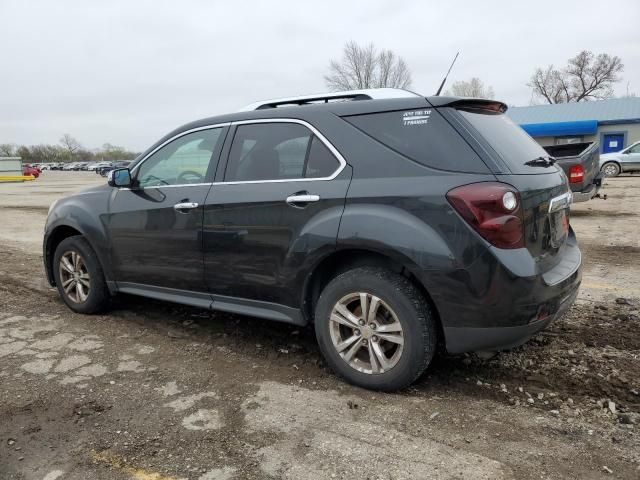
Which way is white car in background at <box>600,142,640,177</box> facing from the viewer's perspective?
to the viewer's left

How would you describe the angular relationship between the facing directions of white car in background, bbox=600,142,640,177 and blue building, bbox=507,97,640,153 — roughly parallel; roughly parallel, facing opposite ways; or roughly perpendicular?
roughly perpendicular

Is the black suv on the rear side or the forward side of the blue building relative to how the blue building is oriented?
on the forward side

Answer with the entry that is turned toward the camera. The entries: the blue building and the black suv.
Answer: the blue building

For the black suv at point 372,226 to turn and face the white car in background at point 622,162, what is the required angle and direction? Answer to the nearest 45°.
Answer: approximately 90° to its right

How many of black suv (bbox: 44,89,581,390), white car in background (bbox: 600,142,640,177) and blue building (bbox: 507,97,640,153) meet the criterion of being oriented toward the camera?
1

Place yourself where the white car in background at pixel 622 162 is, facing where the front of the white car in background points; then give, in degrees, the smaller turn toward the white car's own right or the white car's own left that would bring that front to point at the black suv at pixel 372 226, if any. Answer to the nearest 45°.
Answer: approximately 90° to the white car's own left

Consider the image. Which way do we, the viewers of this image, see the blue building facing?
facing the viewer

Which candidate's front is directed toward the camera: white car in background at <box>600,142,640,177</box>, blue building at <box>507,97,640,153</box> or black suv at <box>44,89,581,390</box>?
the blue building

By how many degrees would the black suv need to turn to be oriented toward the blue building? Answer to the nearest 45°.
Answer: approximately 90° to its right

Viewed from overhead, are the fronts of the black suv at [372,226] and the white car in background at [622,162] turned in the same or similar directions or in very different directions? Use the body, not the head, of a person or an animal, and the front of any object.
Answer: same or similar directions

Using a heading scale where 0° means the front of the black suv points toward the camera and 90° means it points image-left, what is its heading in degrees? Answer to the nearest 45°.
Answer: approximately 135°

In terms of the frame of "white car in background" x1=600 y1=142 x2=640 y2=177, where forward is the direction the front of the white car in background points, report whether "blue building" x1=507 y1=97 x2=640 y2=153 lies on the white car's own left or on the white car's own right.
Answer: on the white car's own right
